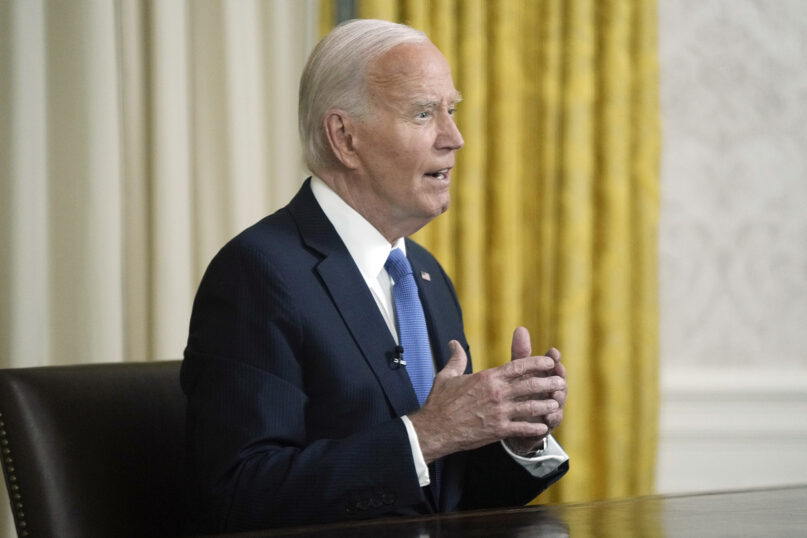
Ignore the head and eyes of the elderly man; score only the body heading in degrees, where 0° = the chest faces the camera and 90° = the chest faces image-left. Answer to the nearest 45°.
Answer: approximately 315°
